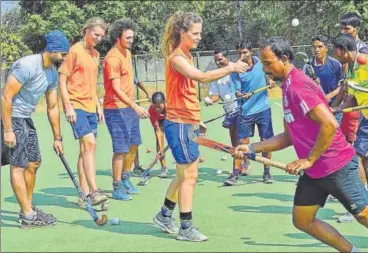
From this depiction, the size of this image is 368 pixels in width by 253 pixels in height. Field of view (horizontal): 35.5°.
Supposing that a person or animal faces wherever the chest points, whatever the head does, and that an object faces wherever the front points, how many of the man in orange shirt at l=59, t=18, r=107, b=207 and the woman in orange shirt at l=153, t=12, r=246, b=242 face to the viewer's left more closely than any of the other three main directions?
0

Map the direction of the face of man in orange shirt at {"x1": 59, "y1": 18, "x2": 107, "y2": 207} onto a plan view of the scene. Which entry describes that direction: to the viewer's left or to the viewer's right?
to the viewer's right

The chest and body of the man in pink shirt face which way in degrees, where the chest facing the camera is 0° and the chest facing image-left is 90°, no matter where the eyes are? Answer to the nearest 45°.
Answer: approximately 90°

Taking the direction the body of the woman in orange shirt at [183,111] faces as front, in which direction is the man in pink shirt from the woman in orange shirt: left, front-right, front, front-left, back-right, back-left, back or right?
front-right

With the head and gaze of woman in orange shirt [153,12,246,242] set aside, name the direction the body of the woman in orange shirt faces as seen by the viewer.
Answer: to the viewer's right

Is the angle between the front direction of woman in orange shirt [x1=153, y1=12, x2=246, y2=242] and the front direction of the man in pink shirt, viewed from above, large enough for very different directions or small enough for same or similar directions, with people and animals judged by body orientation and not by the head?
very different directions

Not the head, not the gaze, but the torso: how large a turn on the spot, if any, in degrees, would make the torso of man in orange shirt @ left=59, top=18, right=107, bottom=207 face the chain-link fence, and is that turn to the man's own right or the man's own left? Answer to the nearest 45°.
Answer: approximately 135° to the man's own left

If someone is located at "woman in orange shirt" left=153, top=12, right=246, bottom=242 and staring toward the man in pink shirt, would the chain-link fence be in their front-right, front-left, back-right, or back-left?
back-left

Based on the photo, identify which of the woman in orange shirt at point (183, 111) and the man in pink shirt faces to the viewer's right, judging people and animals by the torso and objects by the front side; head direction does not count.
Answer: the woman in orange shirt

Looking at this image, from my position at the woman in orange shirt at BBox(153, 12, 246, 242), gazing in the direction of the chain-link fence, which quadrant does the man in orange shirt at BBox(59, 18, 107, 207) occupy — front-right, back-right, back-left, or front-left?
front-left

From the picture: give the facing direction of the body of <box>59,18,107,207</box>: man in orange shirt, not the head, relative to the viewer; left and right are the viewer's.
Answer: facing the viewer and to the right of the viewer
